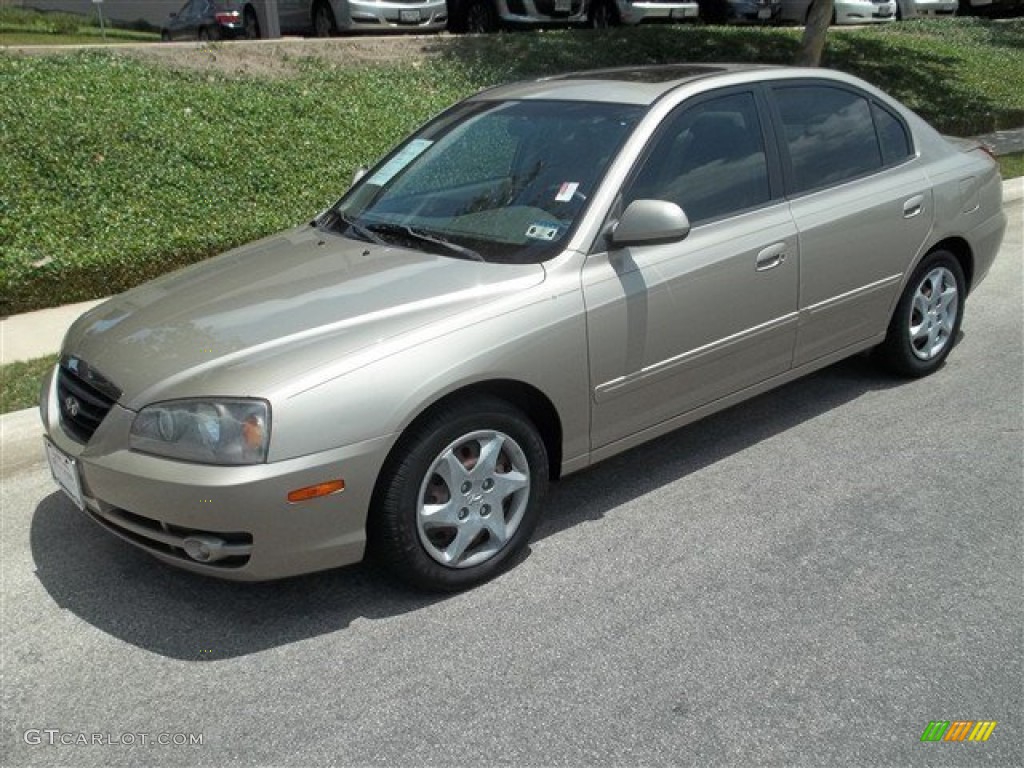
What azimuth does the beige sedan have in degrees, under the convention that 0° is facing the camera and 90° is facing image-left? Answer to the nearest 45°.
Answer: approximately 45°

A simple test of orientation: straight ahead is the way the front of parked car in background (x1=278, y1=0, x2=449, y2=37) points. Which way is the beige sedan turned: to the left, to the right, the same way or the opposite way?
to the right

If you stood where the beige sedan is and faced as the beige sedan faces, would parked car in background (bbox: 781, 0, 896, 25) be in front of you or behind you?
behind

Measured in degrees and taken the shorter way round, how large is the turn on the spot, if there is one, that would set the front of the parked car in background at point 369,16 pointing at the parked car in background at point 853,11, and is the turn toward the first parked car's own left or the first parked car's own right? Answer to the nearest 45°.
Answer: approximately 90° to the first parked car's own left

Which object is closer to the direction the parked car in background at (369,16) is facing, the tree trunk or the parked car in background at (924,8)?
the tree trunk

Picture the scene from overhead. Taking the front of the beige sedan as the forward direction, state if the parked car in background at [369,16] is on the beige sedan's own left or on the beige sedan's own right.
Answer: on the beige sedan's own right

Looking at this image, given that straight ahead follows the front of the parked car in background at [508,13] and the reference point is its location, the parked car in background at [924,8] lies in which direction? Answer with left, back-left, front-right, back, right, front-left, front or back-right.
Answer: left

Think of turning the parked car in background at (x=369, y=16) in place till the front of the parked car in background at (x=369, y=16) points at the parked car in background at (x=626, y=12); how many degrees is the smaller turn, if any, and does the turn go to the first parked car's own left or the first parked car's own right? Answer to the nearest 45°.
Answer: approximately 90° to the first parked car's own left

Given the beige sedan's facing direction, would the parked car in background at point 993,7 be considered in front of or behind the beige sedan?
behind
